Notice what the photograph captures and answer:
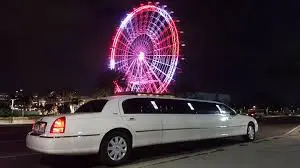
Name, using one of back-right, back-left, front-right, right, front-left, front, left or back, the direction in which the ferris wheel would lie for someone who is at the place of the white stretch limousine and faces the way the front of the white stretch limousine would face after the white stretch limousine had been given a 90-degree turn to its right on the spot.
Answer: back-left

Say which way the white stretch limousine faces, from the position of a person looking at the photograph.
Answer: facing away from the viewer and to the right of the viewer
